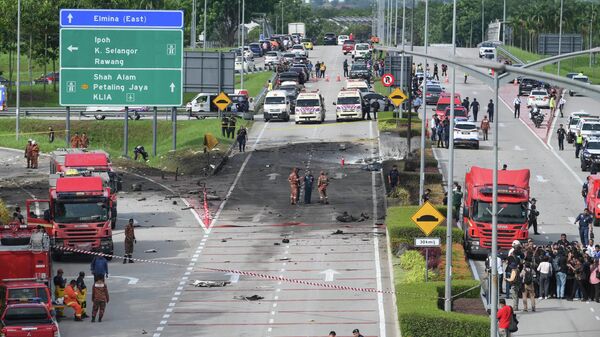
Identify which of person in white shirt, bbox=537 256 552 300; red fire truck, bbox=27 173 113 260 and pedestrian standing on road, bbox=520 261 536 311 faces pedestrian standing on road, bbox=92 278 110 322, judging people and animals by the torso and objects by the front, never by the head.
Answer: the red fire truck

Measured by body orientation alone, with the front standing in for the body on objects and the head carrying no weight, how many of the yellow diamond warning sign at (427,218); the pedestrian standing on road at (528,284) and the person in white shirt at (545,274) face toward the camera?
1

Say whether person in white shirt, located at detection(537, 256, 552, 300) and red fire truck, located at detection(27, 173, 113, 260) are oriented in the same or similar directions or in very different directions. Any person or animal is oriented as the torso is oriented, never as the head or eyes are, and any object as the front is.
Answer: very different directions

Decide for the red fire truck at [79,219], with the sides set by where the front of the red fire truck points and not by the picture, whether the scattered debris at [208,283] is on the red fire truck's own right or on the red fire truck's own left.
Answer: on the red fire truck's own left

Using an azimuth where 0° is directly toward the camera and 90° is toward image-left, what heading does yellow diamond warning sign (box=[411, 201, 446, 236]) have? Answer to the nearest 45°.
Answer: approximately 0°
